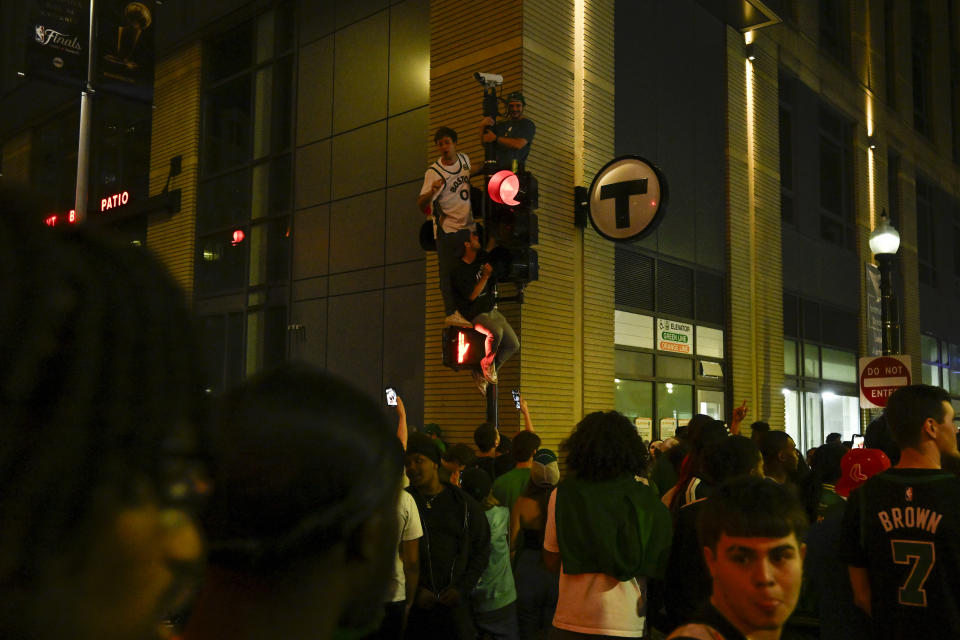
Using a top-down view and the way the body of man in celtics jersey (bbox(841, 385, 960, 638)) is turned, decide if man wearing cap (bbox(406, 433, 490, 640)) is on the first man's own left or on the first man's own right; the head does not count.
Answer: on the first man's own left

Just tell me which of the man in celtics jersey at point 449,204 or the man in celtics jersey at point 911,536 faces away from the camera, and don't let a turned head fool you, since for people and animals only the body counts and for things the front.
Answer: the man in celtics jersey at point 911,536

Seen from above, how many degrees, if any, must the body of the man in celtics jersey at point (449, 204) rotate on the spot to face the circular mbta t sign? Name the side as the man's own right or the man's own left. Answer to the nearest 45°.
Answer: approximately 90° to the man's own left

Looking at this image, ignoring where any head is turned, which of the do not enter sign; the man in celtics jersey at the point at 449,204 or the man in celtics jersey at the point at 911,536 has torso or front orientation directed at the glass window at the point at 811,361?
the man in celtics jersey at the point at 911,536

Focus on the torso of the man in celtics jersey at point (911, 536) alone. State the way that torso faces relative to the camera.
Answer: away from the camera

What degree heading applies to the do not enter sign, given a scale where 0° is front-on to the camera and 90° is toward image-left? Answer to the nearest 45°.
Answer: approximately 0°

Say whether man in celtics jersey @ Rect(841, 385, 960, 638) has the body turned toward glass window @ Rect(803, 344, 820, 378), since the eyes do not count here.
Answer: yes

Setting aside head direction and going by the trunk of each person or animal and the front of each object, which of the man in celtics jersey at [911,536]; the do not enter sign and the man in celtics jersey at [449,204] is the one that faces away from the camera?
the man in celtics jersey at [911,536]

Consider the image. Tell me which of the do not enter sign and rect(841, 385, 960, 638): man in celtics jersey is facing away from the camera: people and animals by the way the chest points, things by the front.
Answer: the man in celtics jersey

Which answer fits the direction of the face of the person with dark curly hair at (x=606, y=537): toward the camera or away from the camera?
away from the camera

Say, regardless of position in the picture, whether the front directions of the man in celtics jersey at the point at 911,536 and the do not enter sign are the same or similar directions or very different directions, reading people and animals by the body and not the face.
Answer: very different directions

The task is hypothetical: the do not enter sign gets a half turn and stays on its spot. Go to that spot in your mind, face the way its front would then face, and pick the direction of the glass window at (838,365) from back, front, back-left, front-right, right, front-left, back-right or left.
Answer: front

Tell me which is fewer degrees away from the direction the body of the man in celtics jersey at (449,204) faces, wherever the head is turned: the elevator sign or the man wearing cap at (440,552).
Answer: the man wearing cap

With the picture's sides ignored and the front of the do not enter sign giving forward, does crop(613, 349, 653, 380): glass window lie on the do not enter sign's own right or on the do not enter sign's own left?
on the do not enter sign's own right

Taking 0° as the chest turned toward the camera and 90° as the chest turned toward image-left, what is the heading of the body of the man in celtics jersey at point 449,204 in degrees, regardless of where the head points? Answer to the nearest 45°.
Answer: approximately 315°
